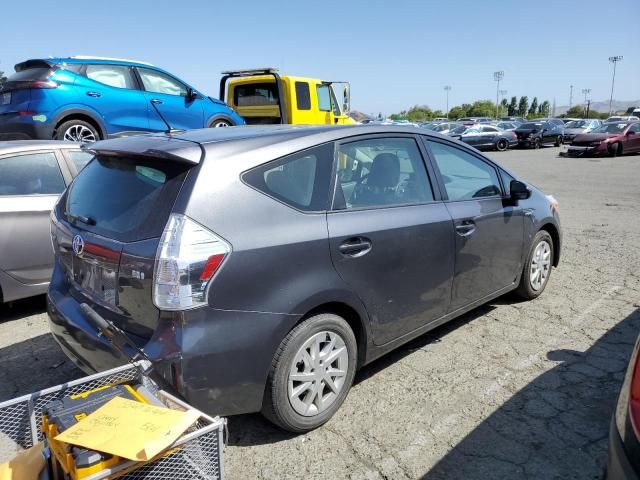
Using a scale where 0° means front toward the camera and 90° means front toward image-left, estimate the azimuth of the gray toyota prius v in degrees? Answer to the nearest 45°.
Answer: approximately 225°

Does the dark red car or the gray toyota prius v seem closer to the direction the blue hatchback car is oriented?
the dark red car

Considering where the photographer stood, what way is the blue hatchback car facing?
facing away from the viewer and to the right of the viewer

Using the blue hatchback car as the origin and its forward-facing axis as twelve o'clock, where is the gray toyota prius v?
The gray toyota prius v is roughly at 4 o'clock from the blue hatchback car.

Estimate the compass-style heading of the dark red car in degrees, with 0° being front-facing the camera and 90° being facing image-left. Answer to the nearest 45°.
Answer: approximately 45°

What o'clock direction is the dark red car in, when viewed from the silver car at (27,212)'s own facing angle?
The dark red car is roughly at 1 o'clock from the silver car.

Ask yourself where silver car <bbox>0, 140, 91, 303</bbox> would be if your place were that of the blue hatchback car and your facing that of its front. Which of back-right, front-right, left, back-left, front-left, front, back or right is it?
back-right

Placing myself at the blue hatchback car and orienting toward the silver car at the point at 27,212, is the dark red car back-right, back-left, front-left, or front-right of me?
back-left
